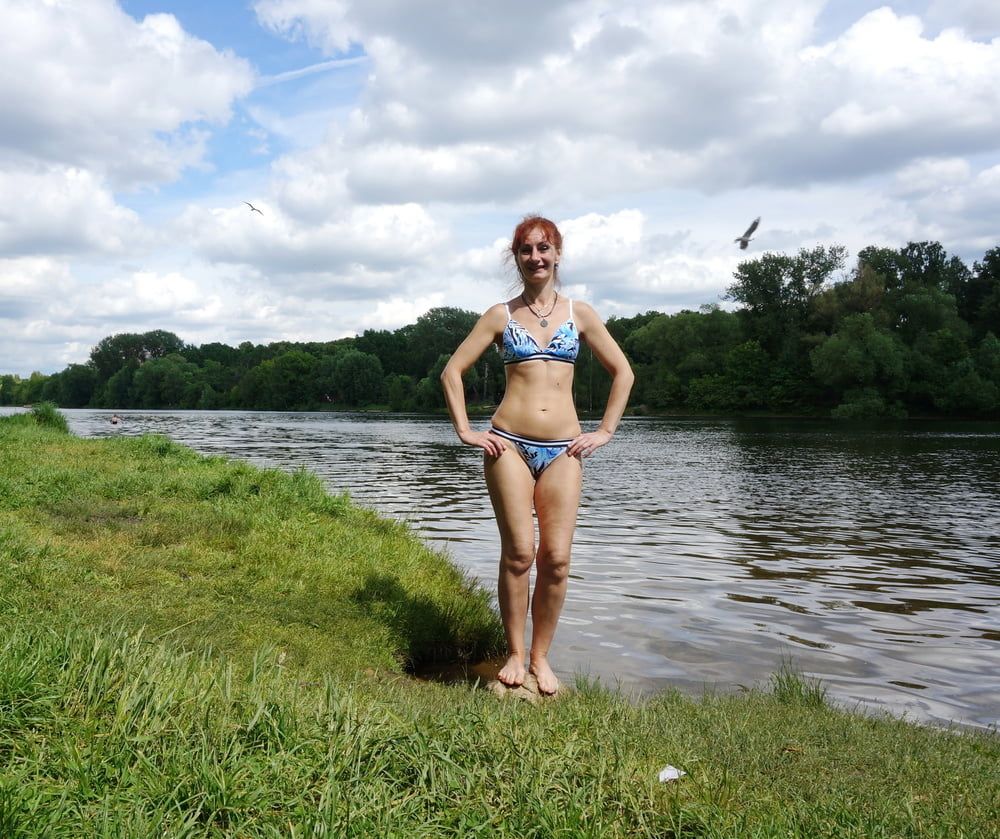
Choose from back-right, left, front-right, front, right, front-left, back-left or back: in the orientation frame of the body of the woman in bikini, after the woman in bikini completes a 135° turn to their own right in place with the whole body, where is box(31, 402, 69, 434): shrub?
front

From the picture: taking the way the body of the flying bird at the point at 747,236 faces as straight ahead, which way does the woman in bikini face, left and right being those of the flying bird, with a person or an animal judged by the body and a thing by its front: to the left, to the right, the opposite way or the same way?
to the left

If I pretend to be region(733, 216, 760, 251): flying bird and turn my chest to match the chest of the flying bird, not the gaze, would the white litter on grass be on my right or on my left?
on my left

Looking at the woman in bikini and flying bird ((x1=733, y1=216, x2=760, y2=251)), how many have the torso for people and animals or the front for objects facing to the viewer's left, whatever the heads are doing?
1

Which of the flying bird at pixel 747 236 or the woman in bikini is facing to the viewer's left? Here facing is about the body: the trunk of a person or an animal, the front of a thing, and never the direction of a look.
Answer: the flying bird

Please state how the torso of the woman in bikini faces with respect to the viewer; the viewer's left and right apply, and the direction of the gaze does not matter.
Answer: facing the viewer

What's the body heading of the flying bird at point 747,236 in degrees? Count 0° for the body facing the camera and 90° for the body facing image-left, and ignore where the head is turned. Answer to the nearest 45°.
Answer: approximately 90°

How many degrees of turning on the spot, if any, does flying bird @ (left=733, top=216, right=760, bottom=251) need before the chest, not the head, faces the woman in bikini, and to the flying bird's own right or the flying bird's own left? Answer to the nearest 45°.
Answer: approximately 90° to the flying bird's own left

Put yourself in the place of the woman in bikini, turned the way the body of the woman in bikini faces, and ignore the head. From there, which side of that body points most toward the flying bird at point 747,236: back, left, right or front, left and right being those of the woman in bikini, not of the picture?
back

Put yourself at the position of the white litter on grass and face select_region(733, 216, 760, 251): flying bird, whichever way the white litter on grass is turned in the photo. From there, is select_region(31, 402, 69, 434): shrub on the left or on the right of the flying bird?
left

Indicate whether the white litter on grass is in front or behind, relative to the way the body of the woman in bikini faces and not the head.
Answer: in front

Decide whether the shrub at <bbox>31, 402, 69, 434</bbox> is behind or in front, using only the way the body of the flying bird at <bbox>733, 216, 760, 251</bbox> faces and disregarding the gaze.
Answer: in front
